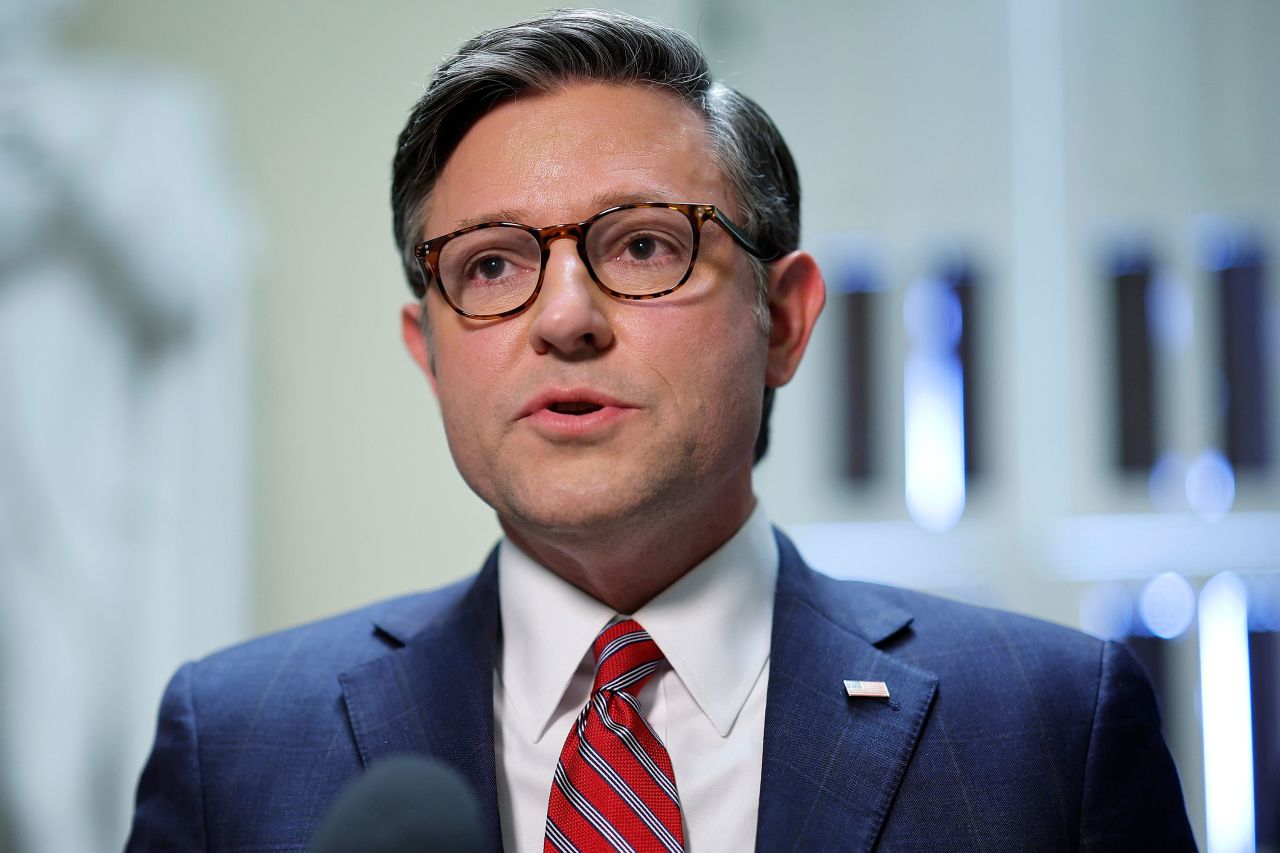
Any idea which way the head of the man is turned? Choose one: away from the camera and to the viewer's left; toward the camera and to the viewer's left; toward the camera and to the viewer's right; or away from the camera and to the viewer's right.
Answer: toward the camera and to the viewer's left

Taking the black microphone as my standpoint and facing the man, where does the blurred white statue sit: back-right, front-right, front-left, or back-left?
front-left

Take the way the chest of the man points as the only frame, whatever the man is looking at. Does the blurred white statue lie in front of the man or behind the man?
behind

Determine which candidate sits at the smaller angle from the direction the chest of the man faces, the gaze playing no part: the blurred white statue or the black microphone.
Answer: the black microphone

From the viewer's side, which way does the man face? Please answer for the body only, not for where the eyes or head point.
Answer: toward the camera

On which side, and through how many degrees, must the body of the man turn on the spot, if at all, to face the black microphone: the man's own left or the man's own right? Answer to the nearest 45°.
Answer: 0° — they already face it
